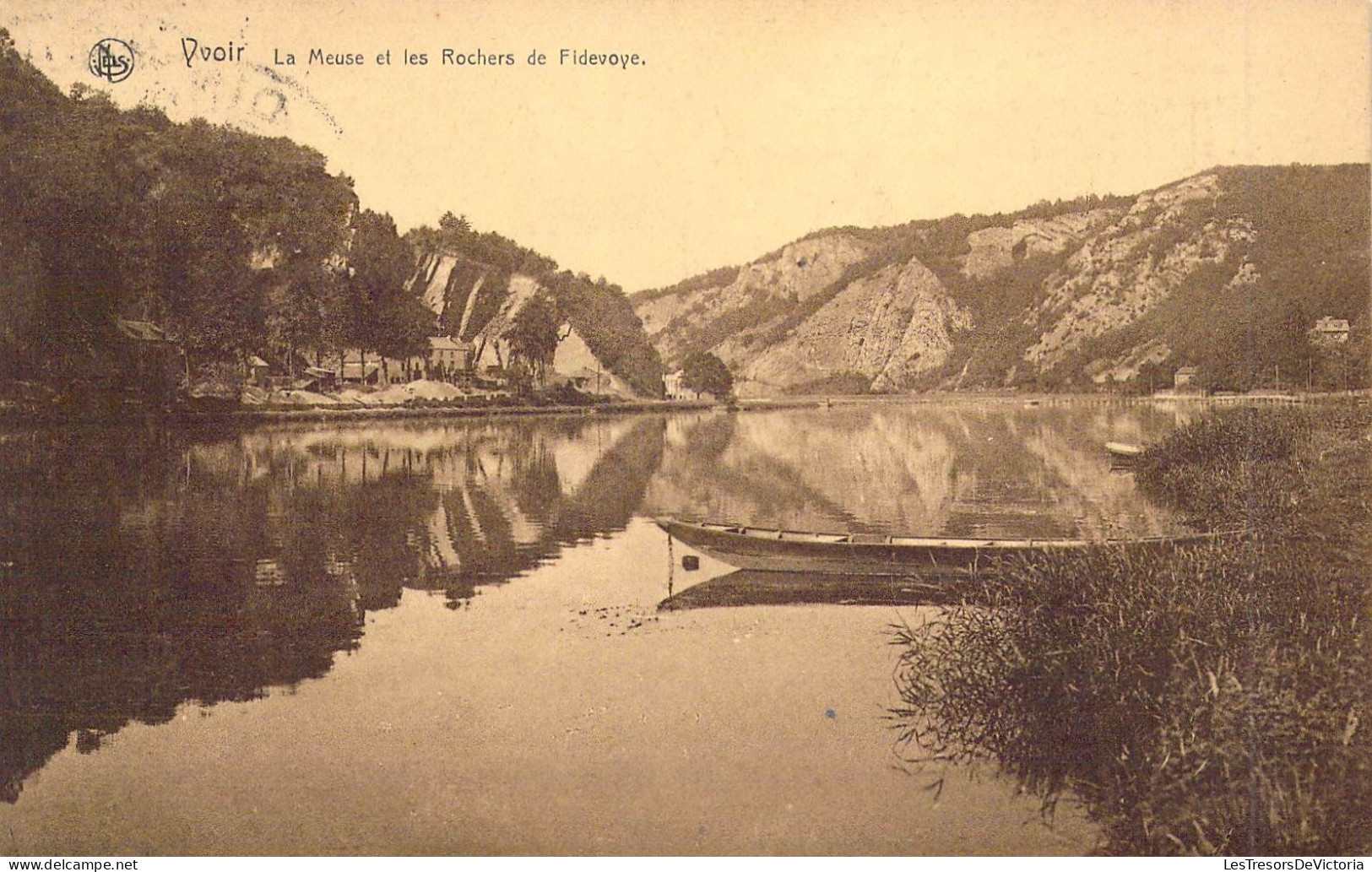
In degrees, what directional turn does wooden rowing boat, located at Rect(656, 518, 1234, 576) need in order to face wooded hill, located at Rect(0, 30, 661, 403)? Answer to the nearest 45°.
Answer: approximately 45° to its right

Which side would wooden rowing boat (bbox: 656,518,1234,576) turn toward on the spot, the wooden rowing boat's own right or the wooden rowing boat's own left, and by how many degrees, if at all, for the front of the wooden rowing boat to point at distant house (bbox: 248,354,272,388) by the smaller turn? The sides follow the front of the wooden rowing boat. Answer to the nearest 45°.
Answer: approximately 45° to the wooden rowing boat's own right

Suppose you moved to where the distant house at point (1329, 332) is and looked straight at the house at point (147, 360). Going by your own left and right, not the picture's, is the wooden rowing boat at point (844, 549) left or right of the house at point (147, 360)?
left

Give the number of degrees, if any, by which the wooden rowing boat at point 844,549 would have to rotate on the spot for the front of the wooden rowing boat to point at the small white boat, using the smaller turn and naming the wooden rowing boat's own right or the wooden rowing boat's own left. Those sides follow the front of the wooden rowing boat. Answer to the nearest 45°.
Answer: approximately 90° to the wooden rowing boat's own right

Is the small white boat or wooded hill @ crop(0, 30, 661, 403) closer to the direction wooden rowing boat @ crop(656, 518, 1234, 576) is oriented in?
the wooded hill

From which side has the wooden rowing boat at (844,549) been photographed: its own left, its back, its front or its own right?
left

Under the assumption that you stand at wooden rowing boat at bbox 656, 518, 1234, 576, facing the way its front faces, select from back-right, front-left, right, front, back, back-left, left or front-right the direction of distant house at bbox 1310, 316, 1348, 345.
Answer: back-right

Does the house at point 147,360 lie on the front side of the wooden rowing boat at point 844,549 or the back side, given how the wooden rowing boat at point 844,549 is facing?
on the front side
